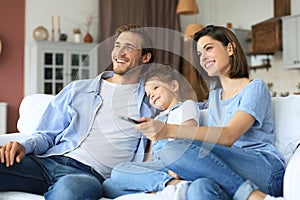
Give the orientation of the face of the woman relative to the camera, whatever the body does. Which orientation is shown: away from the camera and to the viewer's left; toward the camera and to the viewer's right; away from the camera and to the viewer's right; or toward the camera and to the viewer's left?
toward the camera and to the viewer's left

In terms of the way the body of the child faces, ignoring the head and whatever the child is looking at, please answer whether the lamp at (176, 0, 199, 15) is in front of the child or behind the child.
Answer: behind

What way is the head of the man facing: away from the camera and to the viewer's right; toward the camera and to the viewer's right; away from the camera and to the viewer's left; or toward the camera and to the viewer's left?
toward the camera and to the viewer's left

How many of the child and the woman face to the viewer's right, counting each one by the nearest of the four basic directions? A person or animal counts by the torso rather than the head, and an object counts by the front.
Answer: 0

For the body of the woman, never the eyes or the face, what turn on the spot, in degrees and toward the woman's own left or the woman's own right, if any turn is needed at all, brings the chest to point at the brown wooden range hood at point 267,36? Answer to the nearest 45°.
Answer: approximately 135° to the woman's own right

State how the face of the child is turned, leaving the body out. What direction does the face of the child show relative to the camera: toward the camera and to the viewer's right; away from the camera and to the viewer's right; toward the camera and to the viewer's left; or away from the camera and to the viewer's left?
toward the camera and to the viewer's left

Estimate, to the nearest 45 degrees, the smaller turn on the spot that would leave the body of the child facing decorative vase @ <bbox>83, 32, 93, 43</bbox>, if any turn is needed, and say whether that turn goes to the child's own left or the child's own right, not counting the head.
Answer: approximately 135° to the child's own right
